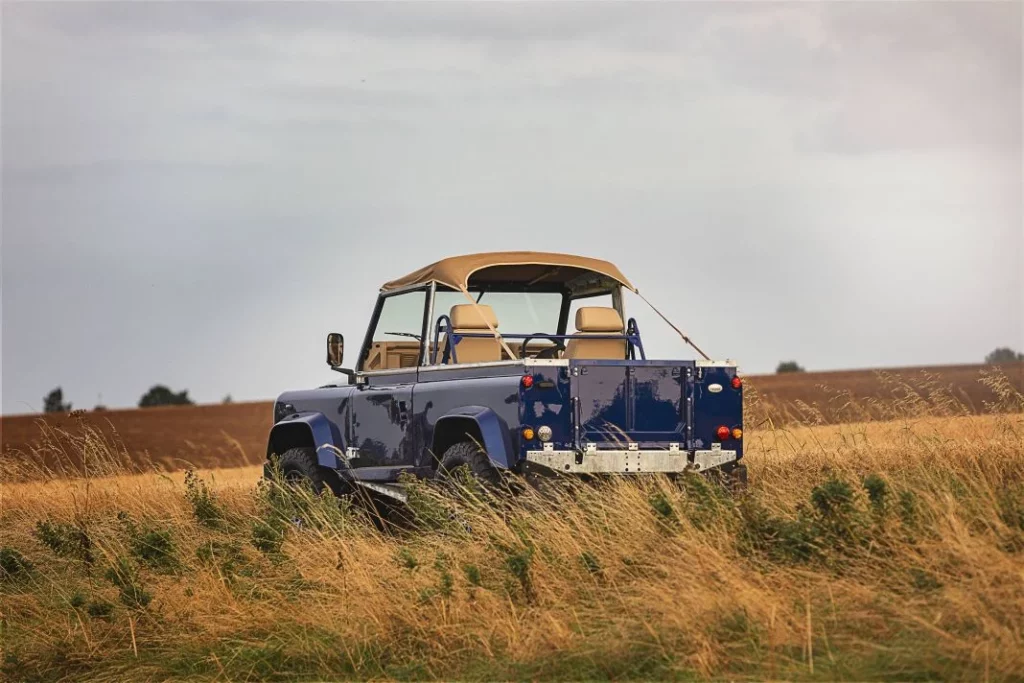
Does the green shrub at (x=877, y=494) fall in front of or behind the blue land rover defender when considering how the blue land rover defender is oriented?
behind

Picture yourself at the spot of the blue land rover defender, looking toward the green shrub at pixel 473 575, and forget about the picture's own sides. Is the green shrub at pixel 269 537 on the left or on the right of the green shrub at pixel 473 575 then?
right

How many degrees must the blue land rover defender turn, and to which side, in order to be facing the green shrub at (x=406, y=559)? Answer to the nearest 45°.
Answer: approximately 135° to its left

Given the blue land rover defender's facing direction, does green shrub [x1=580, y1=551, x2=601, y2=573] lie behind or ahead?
behind

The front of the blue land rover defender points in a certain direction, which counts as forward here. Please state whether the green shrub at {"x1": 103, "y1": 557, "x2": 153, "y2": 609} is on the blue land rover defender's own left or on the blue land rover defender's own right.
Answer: on the blue land rover defender's own left

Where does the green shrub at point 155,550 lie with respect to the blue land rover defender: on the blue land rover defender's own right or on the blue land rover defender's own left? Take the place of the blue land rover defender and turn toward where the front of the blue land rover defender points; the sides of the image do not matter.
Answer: on the blue land rover defender's own left

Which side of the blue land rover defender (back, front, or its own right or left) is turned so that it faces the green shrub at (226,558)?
left

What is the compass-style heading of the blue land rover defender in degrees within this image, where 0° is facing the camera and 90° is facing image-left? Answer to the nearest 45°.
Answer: approximately 135°
